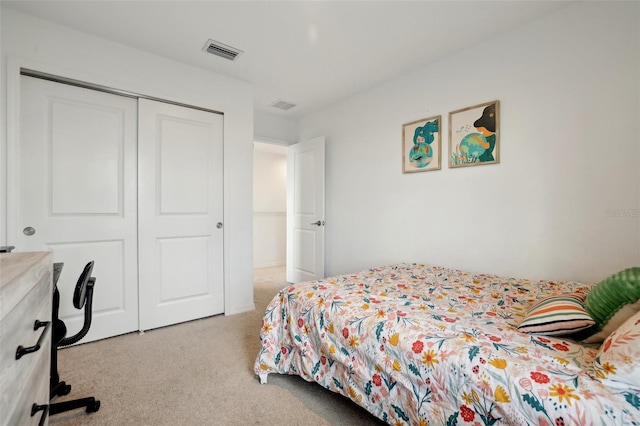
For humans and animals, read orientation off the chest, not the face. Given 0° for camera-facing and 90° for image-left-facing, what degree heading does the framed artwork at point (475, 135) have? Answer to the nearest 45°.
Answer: approximately 45°

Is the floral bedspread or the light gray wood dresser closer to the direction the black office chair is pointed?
the light gray wood dresser

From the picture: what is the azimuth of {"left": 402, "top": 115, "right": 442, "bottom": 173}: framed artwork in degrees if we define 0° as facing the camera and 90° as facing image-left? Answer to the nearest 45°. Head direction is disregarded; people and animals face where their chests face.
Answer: approximately 45°

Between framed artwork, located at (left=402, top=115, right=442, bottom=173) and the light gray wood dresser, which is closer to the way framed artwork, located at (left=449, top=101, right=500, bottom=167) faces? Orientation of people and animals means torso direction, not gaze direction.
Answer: the light gray wood dresser

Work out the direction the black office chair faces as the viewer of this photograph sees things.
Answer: facing to the left of the viewer

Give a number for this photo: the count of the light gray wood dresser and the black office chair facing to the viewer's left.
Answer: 1

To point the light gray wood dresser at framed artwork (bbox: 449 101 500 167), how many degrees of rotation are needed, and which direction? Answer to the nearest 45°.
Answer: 0° — it already faces it

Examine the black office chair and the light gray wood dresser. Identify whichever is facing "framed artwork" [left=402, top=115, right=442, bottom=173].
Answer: the light gray wood dresser

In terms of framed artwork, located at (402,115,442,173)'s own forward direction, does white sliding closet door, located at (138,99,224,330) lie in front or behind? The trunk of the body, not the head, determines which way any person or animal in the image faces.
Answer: in front

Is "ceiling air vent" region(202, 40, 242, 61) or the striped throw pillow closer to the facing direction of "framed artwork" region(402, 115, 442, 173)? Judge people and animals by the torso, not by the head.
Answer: the ceiling air vent

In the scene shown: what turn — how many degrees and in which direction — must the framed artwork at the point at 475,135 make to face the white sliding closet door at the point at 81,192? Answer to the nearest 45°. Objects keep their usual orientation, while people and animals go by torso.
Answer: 0° — it already faces it

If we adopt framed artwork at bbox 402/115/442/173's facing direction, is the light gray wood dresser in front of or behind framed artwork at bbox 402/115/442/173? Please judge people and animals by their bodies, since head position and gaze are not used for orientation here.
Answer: in front

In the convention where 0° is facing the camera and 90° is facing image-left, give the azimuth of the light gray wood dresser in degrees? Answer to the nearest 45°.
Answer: approximately 270°

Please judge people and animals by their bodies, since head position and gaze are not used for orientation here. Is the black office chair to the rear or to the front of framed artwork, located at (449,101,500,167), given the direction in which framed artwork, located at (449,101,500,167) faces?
to the front
